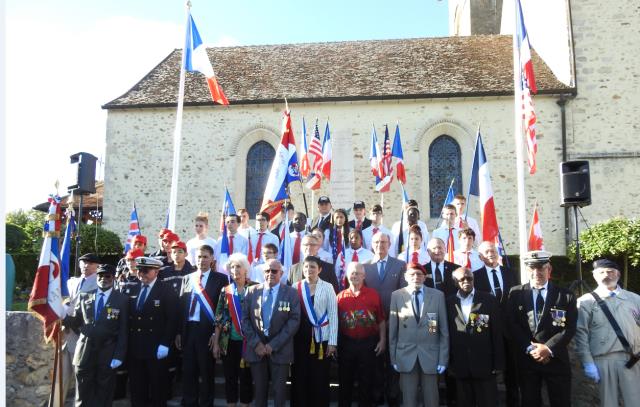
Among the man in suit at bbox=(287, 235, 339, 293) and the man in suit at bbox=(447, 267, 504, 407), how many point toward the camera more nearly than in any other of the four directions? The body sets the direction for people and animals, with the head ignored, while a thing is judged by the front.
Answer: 2

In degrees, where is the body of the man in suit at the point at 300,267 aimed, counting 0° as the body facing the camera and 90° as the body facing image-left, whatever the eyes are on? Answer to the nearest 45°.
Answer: approximately 0°

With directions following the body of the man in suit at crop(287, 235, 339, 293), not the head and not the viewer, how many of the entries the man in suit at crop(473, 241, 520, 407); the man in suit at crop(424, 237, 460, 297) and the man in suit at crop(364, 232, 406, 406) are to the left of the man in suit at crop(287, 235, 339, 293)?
3

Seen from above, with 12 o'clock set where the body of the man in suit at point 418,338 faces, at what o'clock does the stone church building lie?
The stone church building is roughly at 6 o'clock from the man in suit.

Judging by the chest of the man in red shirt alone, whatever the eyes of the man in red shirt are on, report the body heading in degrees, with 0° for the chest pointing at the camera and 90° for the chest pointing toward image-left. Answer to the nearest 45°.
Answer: approximately 0°
